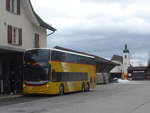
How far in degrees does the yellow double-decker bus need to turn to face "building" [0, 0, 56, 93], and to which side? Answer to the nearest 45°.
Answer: approximately 90° to its right

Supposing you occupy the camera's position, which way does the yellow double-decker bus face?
facing the viewer and to the left of the viewer
